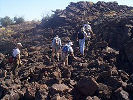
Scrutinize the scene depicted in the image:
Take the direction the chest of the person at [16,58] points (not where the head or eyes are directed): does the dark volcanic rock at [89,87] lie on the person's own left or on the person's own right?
on the person's own right

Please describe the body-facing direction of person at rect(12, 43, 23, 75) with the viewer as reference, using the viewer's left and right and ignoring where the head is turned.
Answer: facing to the right of the viewer

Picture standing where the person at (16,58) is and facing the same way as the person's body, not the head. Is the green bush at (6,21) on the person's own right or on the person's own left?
on the person's own left

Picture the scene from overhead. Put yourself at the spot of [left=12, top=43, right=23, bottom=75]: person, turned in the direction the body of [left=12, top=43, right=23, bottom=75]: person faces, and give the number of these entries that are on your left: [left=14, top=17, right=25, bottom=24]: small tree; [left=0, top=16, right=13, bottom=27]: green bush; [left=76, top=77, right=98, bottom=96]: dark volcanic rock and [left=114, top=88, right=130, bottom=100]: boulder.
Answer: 2

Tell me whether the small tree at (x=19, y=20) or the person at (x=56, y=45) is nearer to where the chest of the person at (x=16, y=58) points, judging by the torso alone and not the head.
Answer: the person

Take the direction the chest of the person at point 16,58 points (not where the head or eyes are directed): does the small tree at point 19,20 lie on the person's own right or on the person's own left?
on the person's own left

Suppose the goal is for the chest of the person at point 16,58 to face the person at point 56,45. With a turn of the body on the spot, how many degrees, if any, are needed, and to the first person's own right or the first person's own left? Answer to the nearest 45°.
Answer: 0° — they already face them

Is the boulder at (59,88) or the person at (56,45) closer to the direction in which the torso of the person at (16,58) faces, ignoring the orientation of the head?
the person

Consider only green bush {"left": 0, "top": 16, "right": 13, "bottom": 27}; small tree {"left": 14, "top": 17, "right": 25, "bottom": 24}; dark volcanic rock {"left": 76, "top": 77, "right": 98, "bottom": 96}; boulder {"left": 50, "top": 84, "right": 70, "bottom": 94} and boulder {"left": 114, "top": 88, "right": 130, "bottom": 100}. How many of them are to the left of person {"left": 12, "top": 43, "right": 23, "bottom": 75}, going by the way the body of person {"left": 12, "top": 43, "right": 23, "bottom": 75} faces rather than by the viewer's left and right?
2
